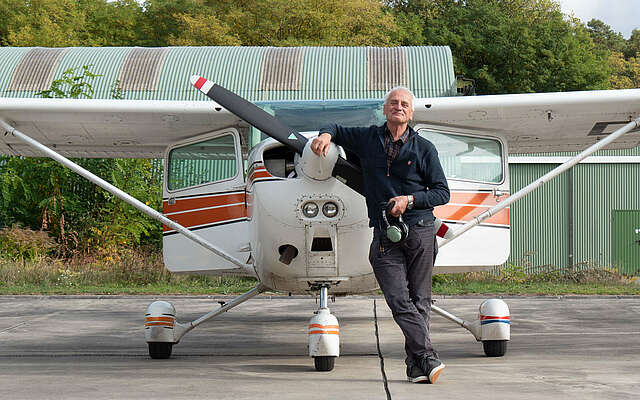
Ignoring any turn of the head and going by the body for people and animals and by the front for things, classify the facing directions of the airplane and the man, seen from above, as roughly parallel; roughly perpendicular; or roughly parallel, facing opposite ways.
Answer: roughly parallel

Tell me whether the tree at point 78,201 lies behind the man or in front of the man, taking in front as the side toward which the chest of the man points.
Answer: behind

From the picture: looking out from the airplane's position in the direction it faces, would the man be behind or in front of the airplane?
in front

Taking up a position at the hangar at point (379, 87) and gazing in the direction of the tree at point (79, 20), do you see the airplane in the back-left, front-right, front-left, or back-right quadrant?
back-left

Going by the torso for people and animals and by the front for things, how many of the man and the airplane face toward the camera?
2

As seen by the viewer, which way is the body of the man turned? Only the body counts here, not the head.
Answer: toward the camera

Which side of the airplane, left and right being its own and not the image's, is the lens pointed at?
front

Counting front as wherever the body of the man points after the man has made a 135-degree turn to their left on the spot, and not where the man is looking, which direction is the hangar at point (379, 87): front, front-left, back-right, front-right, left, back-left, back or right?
front-left

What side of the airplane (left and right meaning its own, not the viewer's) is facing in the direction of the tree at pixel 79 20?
back
